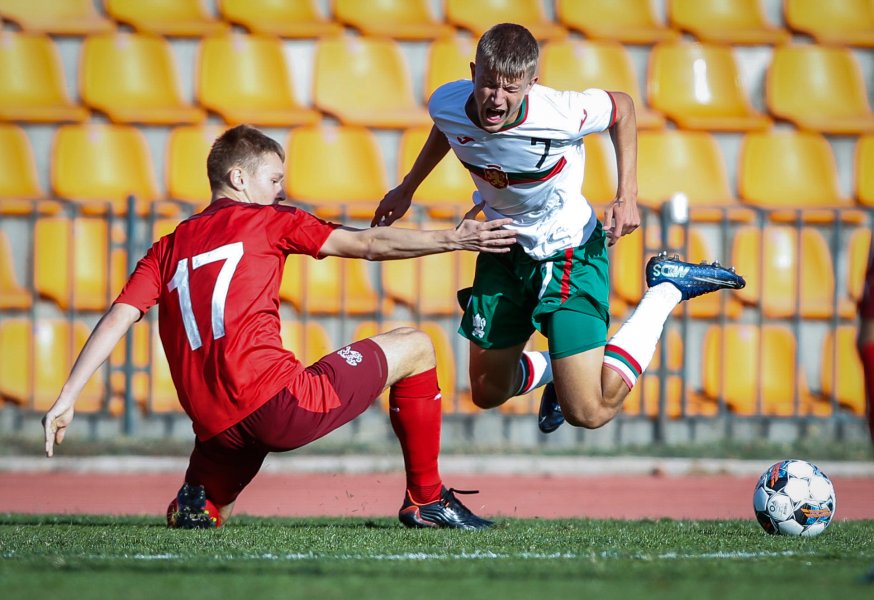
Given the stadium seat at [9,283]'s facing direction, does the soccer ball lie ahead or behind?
ahead

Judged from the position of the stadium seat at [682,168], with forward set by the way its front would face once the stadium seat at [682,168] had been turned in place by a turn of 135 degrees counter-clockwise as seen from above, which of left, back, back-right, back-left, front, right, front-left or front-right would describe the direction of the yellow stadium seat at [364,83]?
left

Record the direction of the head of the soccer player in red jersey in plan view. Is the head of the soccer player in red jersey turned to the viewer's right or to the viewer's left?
to the viewer's right

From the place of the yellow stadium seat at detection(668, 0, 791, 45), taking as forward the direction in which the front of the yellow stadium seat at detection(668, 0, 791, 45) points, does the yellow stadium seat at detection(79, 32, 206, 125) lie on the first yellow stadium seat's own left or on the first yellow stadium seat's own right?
on the first yellow stadium seat's own right

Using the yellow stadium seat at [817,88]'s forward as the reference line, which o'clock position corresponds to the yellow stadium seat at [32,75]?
the yellow stadium seat at [32,75] is roughly at 4 o'clock from the yellow stadium seat at [817,88].

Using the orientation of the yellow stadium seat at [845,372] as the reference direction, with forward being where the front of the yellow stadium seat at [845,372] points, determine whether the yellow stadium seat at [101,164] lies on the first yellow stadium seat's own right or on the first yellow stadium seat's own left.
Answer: on the first yellow stadium seat's own right

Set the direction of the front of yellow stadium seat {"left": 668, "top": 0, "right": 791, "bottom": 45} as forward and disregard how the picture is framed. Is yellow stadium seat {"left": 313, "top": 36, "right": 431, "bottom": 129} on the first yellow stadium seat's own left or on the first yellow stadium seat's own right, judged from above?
on the first yellow stadium seat's own right

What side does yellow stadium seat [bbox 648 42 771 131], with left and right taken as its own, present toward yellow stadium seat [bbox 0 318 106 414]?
right

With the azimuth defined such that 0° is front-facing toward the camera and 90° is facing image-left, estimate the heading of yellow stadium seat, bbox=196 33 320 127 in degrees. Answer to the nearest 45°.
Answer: approximately 315°

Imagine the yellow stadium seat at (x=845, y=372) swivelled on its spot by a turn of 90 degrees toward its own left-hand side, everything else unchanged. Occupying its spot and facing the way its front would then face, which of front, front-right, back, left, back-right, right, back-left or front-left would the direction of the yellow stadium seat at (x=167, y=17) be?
back-left

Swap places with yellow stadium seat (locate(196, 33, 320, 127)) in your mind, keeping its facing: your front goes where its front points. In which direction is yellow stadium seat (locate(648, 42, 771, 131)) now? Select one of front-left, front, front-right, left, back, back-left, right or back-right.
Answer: front-left

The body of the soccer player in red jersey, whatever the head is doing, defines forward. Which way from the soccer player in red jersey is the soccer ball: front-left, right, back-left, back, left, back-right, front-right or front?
front-right
